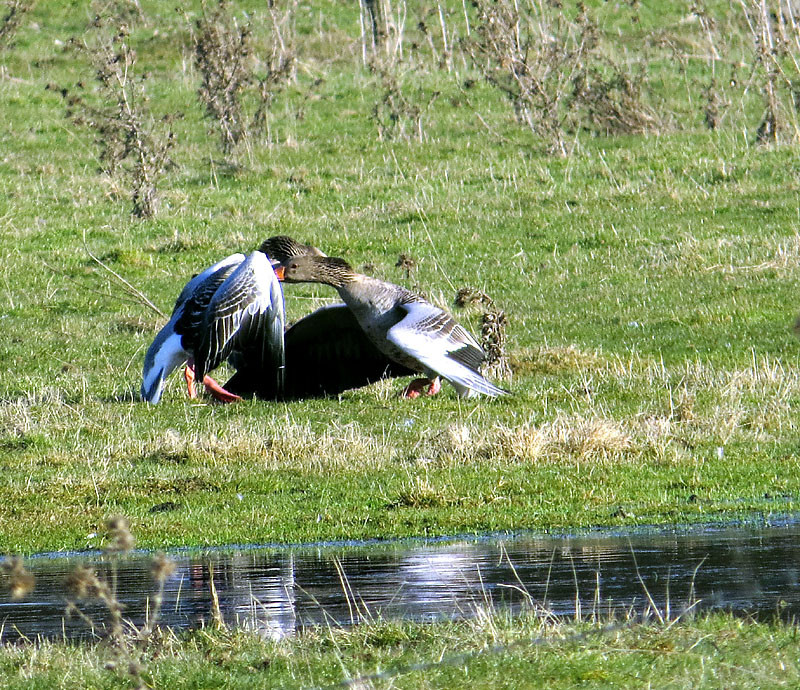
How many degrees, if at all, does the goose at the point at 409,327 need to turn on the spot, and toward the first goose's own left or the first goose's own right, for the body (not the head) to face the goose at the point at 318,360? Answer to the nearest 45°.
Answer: approximately 45° to the first goose's own right

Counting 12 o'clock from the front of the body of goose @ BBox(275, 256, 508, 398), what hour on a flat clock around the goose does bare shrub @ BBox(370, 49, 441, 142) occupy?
The bare shrub is roughly at 3 o'clock from the goose.

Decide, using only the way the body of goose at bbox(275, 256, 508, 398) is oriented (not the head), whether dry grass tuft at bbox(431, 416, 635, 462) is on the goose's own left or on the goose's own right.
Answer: on the goose's own left

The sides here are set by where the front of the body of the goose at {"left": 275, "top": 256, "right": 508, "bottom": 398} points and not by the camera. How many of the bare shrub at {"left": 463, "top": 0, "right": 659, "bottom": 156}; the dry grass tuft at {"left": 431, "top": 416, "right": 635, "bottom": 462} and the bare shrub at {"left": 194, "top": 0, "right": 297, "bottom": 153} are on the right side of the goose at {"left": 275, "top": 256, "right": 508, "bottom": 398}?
2

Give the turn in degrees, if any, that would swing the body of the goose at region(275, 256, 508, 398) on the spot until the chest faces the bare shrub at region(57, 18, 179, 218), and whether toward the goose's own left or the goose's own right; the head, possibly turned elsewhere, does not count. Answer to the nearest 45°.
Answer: approximately 90° to the goose's own right

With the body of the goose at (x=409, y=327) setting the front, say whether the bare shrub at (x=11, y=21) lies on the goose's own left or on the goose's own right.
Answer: on the goose's own right

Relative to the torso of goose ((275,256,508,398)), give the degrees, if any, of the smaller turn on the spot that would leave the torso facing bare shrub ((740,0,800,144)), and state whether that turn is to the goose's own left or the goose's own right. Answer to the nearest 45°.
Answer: approximately 135° to the goose's own right

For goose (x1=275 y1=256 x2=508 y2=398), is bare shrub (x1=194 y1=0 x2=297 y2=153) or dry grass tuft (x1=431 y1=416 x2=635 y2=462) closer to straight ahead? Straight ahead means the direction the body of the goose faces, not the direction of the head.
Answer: the bare shrub

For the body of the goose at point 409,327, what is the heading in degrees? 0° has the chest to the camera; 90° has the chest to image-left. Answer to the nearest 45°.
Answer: approximately 90°

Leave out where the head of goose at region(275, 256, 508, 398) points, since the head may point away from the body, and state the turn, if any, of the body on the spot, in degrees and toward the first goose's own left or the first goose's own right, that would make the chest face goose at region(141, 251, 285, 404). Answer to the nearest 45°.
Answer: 0° — it already faces it

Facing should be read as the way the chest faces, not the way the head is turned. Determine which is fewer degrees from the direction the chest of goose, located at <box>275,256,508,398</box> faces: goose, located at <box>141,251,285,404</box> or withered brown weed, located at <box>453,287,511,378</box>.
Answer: the goose

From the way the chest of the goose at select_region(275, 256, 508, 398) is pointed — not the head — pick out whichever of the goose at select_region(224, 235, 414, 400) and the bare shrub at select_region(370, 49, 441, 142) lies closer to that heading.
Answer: the goose
